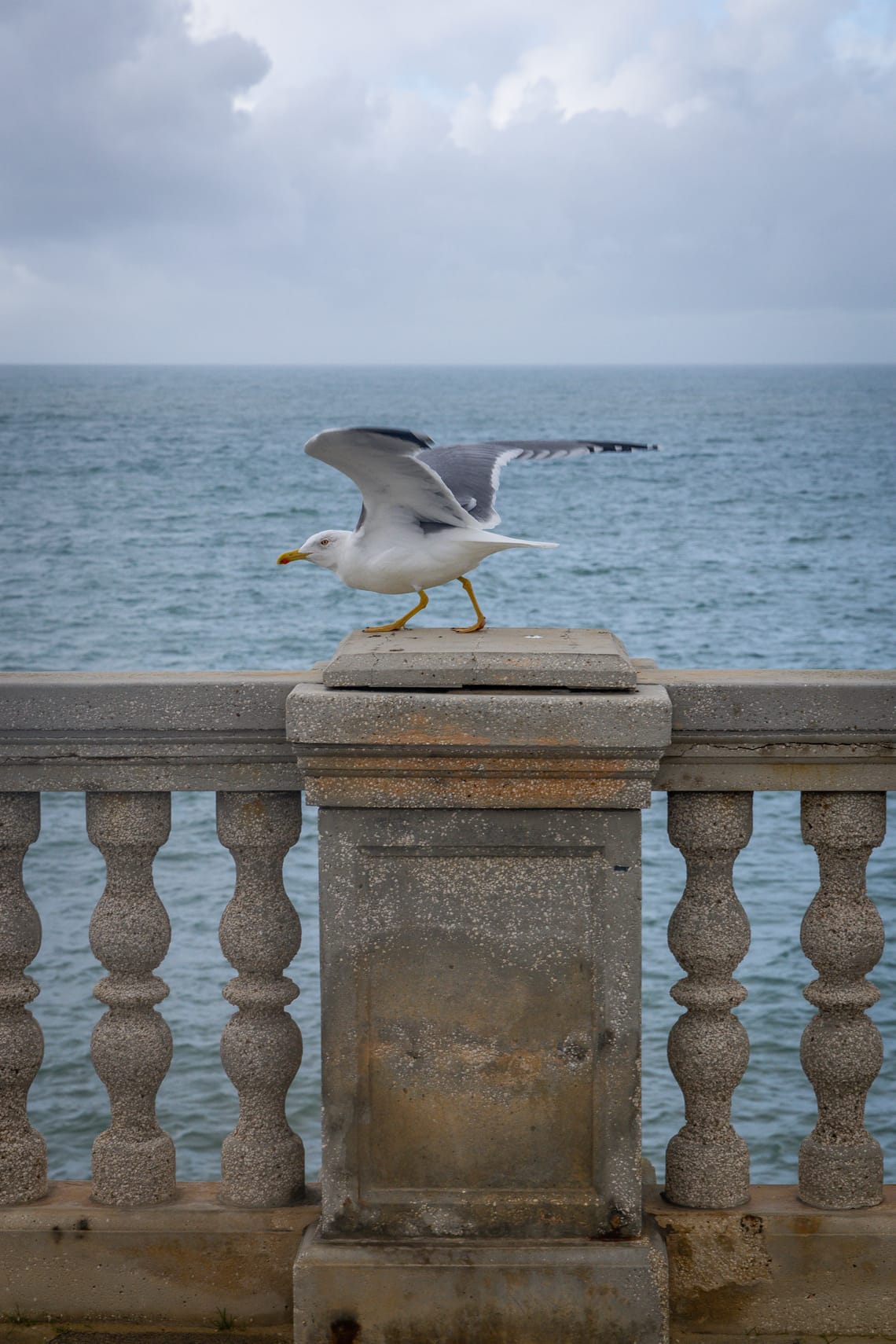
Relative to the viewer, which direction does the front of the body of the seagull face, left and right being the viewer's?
facing to the left of the viewer
